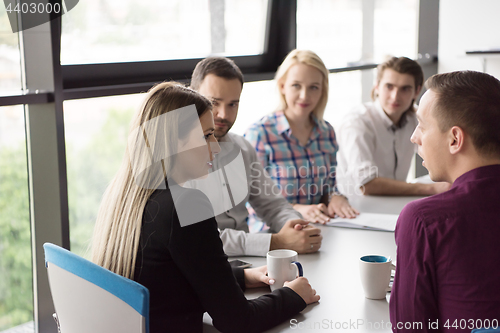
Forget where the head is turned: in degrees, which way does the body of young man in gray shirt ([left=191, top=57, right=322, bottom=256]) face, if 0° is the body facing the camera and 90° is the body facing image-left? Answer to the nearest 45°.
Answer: approximately 315°

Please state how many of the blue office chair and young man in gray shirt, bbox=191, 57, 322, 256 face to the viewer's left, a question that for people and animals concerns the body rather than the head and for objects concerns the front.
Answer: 0

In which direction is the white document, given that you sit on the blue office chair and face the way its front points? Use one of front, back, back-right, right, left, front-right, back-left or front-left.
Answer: front

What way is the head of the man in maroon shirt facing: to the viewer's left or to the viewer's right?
to the viewer's left

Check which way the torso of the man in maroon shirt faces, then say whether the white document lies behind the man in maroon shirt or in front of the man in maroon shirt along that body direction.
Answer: in front

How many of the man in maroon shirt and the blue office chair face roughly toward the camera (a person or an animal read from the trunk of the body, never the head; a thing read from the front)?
0

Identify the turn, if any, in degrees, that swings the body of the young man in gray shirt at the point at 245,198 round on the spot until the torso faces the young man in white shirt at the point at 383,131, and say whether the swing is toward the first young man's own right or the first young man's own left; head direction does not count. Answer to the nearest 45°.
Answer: approximately 90° to the first young man's own left

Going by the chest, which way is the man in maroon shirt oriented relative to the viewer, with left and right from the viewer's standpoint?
facing away from the viewer and to the left of the viewer

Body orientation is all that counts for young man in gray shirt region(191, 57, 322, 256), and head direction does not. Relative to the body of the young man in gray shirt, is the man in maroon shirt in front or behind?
in front

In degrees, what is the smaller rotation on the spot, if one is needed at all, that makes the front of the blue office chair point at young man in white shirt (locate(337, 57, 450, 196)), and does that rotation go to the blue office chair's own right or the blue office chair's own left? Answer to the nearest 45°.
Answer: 0° — it already faces them

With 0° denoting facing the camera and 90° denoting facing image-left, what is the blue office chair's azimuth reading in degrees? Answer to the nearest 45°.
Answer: approximately 225°

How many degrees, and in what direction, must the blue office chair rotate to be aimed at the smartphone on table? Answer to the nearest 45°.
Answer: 0° — it already faces it
